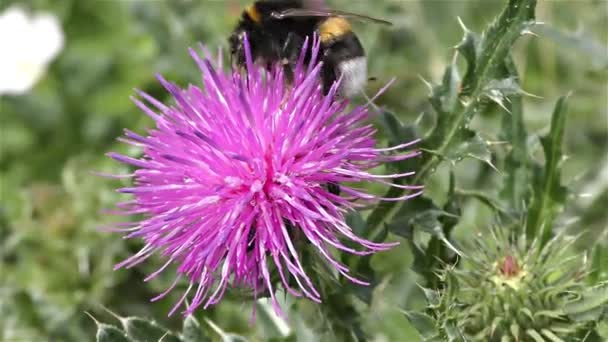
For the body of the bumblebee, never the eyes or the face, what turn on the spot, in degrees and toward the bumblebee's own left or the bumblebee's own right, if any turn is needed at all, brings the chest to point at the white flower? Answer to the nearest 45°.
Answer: approximately 45° to the bumblebee's own right

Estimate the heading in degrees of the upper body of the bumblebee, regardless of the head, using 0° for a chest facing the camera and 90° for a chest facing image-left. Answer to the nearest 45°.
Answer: approximately 90°
